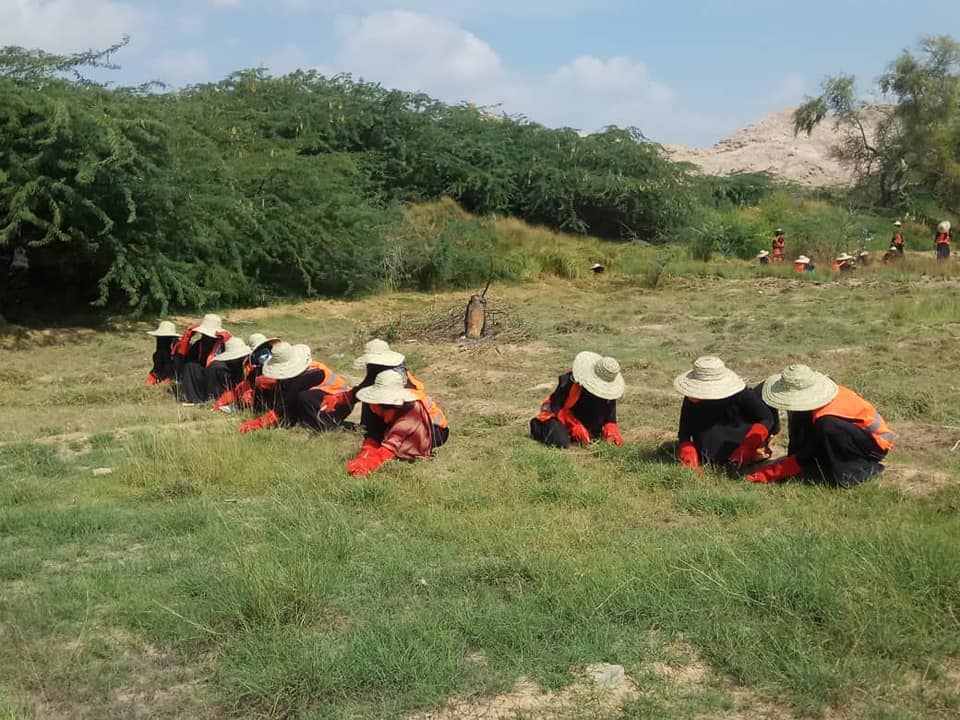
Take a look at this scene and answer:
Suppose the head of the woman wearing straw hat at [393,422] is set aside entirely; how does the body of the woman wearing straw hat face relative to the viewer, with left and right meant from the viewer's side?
facing the viewer and to the left of the viewer

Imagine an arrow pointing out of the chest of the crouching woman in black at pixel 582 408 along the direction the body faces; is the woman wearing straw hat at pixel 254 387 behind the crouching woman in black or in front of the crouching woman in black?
behind

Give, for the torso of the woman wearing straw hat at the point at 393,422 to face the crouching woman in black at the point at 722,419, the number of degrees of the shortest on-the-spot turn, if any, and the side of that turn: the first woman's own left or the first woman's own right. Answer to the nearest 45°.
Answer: approximately 135° to the first woman's own left

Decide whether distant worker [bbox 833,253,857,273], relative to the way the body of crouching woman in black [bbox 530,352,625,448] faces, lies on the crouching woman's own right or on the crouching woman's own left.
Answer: on the crouching woman's own left

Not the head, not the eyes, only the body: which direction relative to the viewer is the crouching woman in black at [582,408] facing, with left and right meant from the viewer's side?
facing the viewer and to the right of the viewer

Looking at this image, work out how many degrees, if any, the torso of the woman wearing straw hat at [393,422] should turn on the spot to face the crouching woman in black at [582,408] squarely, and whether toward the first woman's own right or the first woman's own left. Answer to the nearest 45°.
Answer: approximately 135° to the first woman's own left

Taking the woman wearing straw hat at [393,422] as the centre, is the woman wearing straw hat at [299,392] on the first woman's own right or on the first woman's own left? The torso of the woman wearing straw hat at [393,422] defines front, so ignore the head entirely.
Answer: on the first woman's own right

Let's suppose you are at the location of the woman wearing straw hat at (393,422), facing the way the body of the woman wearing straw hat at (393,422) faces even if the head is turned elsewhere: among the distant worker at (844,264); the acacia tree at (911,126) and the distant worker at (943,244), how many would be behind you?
3

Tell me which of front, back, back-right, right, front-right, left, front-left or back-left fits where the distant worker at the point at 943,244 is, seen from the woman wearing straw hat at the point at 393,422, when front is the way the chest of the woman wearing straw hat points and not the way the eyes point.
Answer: back

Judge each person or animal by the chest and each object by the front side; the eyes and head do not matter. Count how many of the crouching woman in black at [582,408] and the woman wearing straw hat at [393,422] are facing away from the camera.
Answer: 0
